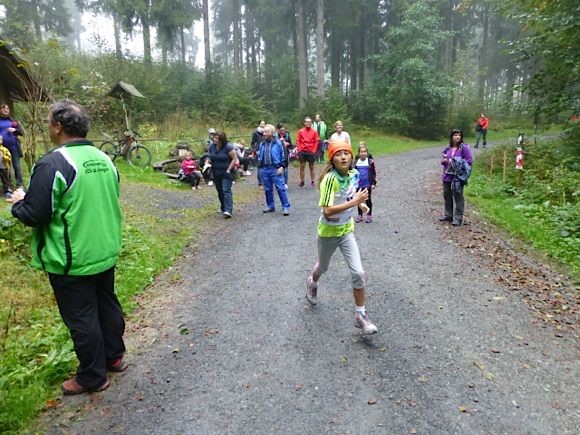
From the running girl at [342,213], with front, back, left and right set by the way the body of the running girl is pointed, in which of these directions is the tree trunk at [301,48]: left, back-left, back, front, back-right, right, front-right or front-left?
back-left

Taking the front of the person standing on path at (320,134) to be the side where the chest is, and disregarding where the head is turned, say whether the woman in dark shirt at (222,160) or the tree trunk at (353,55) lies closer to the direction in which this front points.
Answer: the woman in dark shirt

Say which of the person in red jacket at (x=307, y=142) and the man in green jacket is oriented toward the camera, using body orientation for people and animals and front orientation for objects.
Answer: the person in red jacket

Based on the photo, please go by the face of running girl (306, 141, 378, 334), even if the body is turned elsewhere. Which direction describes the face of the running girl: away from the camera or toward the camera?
toward the camera

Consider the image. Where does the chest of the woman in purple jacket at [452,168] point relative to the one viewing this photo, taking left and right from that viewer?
facing the viewer and to the left of the viewer

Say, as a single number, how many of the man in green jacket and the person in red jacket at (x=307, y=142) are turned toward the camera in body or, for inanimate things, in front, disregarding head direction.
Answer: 1

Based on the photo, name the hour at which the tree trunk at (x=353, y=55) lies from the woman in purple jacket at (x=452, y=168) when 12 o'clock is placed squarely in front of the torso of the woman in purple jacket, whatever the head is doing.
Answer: The tree trunk is roughly at 4 o'clock from the woman in purple jacket.

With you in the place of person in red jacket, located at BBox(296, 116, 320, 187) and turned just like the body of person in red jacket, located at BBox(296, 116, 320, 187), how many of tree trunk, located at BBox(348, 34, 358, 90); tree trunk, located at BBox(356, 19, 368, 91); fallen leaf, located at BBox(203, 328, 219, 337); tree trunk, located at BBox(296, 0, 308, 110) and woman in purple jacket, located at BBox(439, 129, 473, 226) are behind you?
3

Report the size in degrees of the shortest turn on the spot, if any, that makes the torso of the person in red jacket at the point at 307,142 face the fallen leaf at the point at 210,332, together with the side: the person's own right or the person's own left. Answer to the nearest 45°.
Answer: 0° — they already face it

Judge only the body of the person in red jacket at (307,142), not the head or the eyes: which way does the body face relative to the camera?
toward the camera

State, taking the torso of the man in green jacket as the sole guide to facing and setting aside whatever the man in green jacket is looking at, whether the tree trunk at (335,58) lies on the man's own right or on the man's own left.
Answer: on the man's own right
